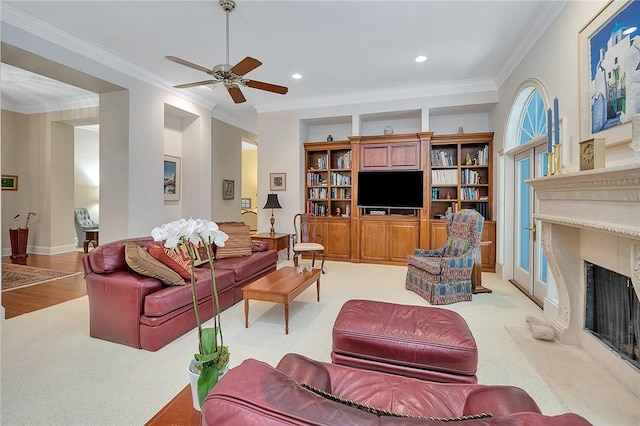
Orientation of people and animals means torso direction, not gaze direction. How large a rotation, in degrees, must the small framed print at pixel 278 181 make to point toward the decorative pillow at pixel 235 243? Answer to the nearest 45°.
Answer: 0° — it already faces it

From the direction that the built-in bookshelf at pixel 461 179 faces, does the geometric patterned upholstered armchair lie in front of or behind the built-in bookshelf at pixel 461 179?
in front

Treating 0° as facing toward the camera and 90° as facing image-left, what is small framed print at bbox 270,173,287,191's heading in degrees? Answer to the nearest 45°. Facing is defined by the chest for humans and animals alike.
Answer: approximately 0°

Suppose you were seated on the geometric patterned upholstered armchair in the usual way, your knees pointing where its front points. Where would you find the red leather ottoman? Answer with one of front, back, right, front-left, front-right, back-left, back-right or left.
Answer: front-left

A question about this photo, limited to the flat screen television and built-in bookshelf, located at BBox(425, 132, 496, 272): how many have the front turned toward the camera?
2

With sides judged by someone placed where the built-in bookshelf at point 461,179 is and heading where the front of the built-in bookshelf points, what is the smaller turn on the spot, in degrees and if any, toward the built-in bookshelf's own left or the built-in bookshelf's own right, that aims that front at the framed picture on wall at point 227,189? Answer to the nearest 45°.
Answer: approximately 90° to the built-in bookshelf's own right

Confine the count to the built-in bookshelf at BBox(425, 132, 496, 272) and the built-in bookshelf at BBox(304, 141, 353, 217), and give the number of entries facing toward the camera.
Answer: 2

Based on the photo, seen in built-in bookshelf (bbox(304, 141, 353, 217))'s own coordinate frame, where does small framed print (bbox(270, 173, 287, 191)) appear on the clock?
The small framed print is roughly at 3 o'clock from the built-in bookshelf.

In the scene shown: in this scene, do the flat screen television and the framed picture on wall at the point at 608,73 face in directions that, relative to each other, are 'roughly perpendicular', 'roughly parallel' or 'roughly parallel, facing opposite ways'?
roughly perpendicular

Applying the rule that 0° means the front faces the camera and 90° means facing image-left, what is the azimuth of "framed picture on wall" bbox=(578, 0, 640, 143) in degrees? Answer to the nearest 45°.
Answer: approximately 45°
